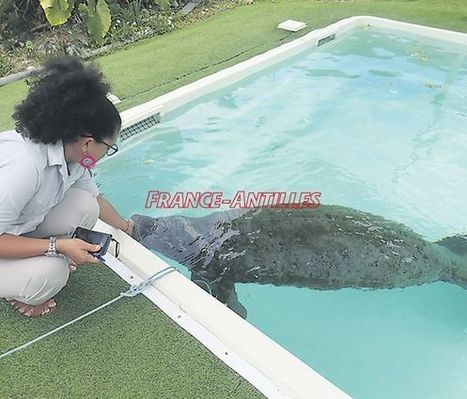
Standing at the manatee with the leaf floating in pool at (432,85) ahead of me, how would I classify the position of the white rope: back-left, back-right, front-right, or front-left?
back-left

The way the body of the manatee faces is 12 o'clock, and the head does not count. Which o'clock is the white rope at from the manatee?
The white rope is roughly at 11 o'clock from the manatee.

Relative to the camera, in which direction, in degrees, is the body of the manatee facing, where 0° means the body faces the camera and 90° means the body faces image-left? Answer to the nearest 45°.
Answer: approximately 90°

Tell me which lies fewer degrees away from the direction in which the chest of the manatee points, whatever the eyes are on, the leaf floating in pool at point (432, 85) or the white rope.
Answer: the white rope

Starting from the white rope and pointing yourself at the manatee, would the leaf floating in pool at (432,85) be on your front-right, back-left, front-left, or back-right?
front-left

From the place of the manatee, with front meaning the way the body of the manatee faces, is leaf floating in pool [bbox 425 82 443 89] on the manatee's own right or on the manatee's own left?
on the manatee's own right
